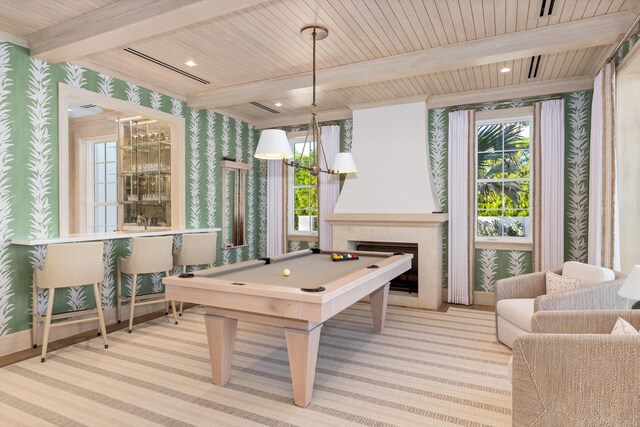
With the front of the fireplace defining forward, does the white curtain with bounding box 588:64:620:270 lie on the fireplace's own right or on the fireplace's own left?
on the fireplace's own left

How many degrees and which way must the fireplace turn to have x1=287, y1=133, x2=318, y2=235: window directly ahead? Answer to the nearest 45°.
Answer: approximately 135° to its right

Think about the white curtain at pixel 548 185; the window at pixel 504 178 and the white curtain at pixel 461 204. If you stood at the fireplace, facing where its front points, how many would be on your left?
3

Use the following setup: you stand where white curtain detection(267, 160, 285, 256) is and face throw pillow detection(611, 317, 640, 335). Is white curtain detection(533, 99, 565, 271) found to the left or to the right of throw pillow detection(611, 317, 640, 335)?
left

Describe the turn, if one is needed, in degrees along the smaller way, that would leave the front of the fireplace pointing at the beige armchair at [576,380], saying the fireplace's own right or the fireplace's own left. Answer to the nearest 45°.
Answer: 0° — it already faces it

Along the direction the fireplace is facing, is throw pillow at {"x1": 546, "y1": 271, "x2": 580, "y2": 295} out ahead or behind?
ahead

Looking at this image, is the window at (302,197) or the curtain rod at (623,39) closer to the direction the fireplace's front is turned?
the curtain rod

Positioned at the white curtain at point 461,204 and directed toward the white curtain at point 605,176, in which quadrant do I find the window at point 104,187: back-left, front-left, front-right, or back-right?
back-right

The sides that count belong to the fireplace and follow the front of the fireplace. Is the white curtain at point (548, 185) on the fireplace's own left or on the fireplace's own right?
on the fireplace's own left

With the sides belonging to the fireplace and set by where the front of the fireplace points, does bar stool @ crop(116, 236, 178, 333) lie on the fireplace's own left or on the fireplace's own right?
on the fireplace's own right

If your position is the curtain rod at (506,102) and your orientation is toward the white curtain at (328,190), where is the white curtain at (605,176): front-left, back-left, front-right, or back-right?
back-left

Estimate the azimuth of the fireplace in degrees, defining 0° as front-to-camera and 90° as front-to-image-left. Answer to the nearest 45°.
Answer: approximately 0°

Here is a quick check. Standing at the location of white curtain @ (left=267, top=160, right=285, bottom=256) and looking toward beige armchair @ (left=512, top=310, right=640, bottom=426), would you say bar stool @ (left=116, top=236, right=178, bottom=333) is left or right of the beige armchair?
right

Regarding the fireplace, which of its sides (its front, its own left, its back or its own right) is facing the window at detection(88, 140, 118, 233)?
right

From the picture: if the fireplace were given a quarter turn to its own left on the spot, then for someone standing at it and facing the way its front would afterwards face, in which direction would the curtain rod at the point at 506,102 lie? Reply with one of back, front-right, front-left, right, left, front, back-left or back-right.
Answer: front

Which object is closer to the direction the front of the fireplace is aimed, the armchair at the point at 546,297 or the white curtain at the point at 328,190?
the armchair

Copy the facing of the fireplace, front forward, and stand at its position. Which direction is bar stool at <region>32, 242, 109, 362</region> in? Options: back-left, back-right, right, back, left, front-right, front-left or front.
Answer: front-right

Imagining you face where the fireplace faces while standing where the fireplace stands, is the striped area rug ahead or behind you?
ahead

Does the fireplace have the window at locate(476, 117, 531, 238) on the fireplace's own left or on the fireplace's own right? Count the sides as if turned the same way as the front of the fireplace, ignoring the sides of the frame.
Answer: on the fireplace's own left
